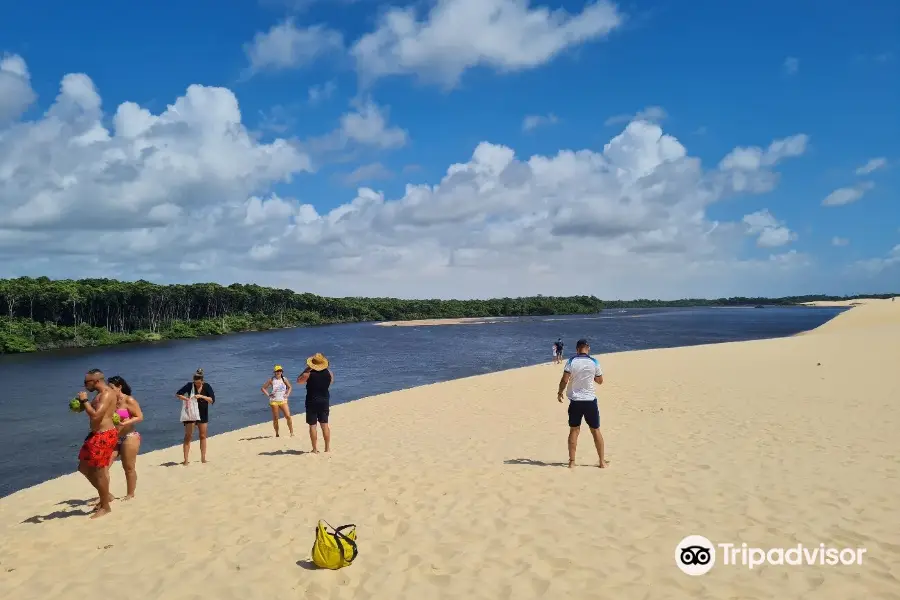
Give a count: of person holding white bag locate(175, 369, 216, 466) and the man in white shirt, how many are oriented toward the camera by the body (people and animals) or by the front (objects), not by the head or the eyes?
1

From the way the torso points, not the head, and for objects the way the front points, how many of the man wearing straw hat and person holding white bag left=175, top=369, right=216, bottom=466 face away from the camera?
1

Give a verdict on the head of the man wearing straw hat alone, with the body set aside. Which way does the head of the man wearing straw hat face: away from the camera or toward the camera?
away from the camera

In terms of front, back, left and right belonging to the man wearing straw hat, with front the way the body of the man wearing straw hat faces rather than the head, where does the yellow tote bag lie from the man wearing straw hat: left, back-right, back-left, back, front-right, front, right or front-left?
back

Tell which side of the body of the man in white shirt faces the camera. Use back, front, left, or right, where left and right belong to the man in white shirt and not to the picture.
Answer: back

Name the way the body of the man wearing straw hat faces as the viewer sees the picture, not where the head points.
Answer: away from the camera

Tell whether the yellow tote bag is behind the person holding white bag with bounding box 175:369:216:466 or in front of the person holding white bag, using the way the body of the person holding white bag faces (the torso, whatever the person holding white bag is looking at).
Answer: in front

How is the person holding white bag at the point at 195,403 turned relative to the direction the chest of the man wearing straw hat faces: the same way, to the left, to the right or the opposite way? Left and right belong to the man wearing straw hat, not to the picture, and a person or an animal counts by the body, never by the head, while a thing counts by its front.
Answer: the opposite way

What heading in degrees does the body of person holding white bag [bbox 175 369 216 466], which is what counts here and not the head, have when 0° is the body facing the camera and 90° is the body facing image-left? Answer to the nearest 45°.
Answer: approximately 0°

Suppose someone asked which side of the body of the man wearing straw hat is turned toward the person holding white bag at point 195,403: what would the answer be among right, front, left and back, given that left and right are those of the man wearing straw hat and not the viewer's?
left

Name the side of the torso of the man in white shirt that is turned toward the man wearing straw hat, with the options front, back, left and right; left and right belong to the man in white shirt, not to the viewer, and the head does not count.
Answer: left

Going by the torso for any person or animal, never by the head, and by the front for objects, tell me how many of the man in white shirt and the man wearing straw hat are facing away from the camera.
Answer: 2
